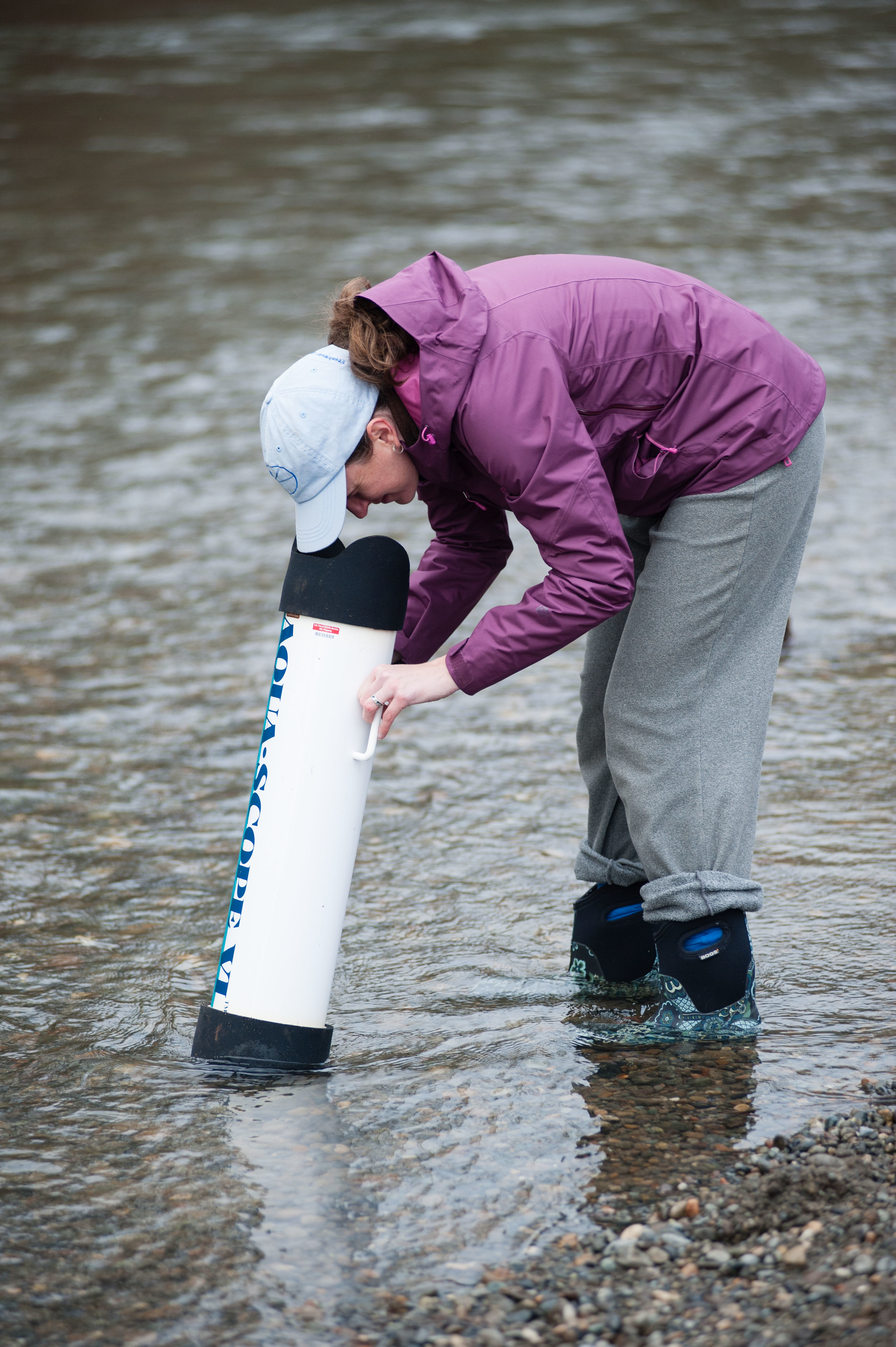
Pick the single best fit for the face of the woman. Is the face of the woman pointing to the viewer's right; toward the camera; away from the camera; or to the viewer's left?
to the viewer's left

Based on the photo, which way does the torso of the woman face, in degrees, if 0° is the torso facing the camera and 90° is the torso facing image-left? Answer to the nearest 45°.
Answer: approximately 90°
